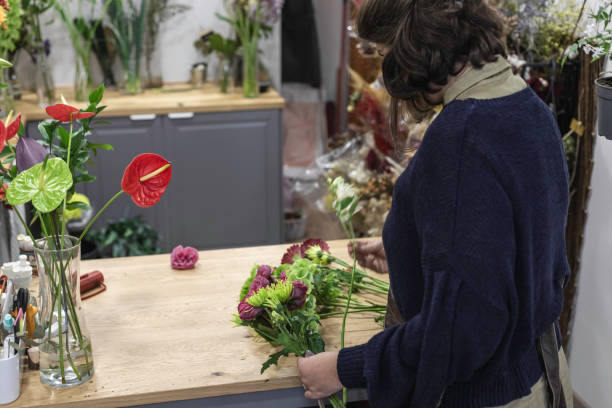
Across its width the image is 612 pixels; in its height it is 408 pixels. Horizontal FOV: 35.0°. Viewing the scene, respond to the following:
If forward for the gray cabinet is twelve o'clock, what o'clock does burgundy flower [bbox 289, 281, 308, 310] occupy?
The burgundy flower is roughly at 12 o'clock from the gray cabinet.

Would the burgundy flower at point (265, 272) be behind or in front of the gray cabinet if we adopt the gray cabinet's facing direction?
in front

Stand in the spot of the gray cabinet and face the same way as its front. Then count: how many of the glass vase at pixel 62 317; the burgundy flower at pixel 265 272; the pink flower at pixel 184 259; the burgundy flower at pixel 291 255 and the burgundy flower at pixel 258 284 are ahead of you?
5

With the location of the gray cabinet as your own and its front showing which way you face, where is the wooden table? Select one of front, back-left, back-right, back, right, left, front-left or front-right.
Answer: front

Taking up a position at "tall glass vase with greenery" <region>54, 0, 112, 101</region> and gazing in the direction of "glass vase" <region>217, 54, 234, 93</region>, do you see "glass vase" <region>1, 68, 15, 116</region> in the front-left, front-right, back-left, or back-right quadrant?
back-right

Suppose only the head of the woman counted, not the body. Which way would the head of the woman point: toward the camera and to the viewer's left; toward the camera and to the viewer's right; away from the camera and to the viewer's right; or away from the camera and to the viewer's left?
away from the camera and to the viewer's left

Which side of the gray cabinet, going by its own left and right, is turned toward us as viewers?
front

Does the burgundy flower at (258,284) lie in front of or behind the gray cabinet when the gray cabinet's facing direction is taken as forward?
in front

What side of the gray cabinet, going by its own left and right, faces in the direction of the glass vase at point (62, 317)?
front

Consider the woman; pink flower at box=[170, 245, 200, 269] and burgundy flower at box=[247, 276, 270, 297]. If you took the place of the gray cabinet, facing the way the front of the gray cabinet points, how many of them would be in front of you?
3

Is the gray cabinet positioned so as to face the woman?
yes
